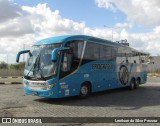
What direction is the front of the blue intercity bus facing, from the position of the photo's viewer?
facing the viewer and to the left of the viewer
